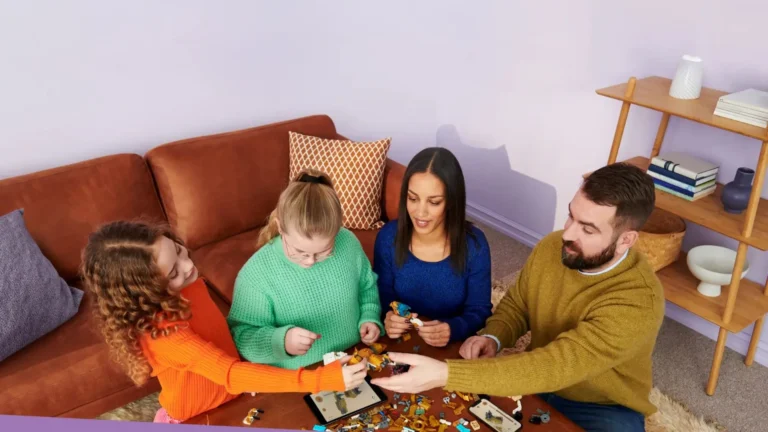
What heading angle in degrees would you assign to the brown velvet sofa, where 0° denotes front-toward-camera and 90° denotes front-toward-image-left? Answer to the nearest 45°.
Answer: approximately 315°

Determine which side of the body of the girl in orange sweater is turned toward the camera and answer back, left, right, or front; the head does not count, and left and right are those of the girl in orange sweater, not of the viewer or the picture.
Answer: right

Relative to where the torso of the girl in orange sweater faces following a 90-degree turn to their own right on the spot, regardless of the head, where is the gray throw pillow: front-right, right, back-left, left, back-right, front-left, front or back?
back-right

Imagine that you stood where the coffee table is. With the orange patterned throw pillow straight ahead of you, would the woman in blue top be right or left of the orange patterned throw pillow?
right

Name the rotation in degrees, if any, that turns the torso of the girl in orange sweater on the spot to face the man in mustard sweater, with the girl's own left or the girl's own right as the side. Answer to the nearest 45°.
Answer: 0° — they already face them
